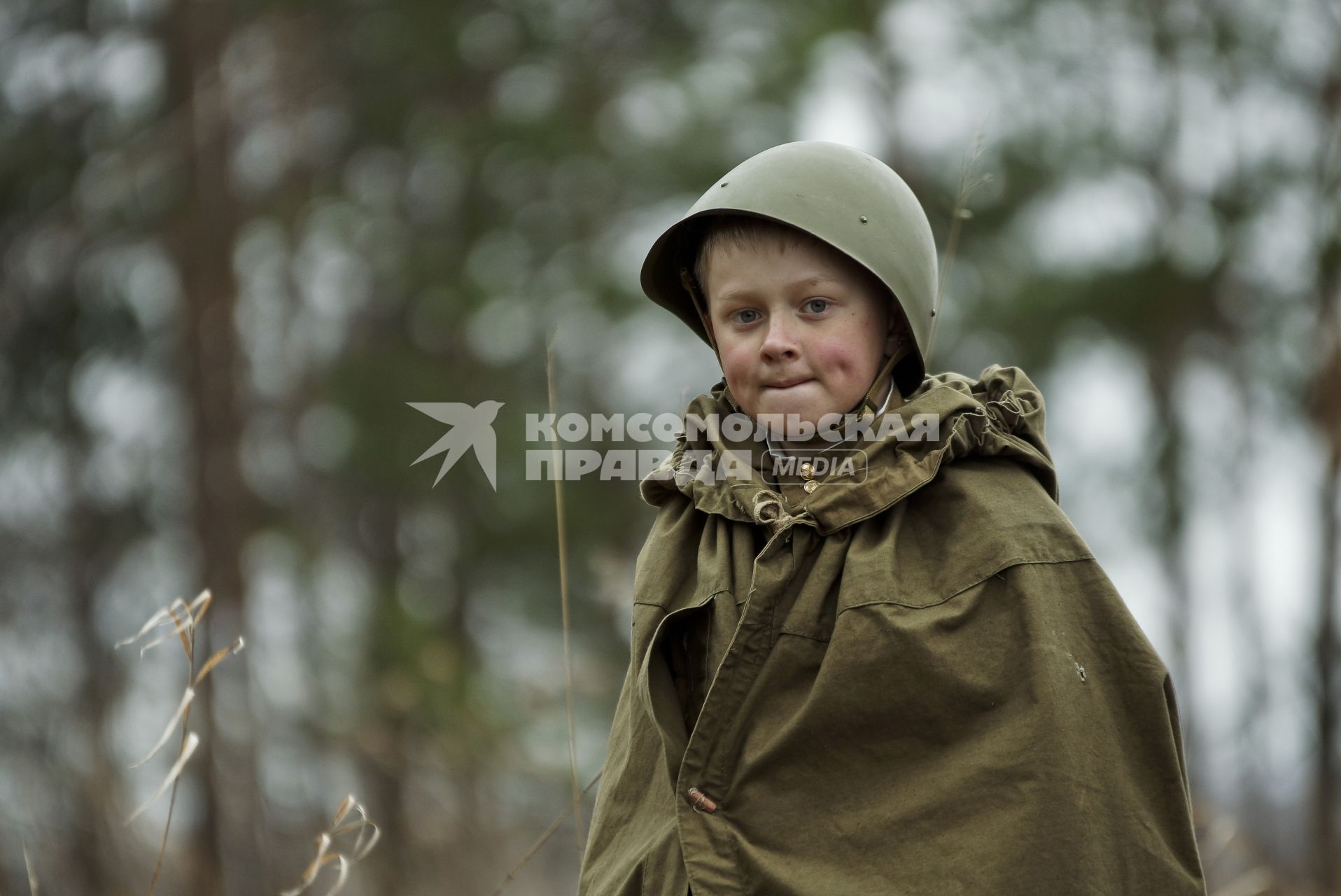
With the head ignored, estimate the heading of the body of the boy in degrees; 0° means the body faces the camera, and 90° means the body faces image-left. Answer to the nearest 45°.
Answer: approximately 45°
